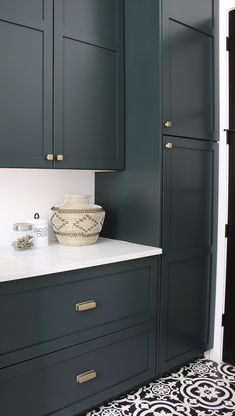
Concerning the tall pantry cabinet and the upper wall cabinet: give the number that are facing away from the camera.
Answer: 0

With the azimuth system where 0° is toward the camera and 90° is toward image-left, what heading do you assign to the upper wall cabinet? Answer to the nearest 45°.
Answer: approximately 315°

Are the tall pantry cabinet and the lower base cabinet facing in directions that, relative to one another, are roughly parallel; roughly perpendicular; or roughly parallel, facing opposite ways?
roughly parallel

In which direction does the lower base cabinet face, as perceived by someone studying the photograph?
facing the viewer and to the right of the viewer

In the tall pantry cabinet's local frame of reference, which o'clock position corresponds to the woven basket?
The woven basket is roughly at 4 o'clock from the tall pantry cabinet.

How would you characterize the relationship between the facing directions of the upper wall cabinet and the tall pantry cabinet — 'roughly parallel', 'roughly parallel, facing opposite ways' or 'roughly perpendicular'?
roughly parallel

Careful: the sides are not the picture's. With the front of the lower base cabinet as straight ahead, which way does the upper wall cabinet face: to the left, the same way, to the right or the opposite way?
the same way

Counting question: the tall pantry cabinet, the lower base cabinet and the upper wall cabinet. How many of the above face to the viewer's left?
0

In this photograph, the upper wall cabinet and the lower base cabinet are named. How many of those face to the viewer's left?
0
